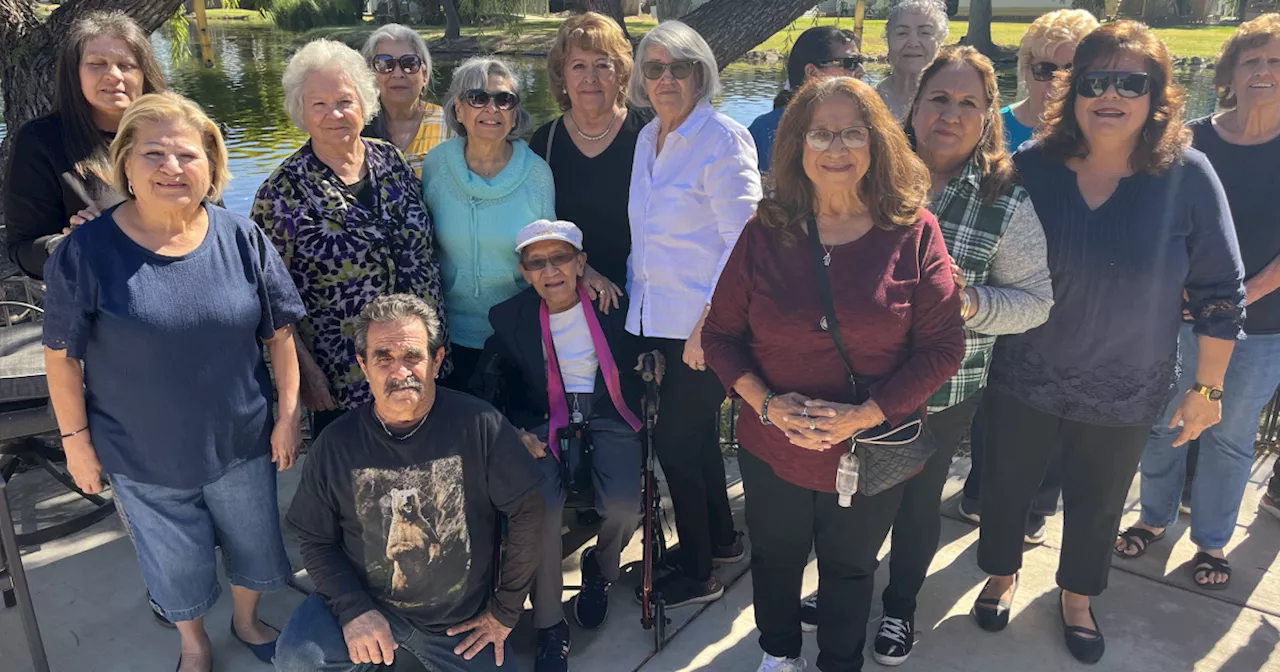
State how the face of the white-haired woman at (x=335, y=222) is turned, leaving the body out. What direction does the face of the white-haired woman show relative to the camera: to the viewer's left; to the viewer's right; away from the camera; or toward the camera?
toward the camera

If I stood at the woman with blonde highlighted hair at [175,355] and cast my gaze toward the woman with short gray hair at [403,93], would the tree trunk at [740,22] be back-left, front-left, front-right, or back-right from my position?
front-right

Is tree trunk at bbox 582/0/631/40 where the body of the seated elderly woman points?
no

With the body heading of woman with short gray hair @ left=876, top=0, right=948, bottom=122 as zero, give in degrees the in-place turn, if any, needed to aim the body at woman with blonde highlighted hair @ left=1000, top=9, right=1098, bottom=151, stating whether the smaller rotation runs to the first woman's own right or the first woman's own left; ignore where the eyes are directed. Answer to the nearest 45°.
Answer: approximately 45° to the first woman's own left

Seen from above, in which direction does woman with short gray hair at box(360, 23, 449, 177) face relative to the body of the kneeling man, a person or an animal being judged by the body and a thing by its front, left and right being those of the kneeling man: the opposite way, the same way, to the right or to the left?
the same way

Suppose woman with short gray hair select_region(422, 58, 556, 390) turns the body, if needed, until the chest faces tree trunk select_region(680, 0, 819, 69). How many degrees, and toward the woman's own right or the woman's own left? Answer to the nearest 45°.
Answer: approximately 135° to the woman's own left

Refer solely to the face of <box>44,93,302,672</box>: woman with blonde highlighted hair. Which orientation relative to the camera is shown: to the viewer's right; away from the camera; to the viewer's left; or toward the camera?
toward the camera

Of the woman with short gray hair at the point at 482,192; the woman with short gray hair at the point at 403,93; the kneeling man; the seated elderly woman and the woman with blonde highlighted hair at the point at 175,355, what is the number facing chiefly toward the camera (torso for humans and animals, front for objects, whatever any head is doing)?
5

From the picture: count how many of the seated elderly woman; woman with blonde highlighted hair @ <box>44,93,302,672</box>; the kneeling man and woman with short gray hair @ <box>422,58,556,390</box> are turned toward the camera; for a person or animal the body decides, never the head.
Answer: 4

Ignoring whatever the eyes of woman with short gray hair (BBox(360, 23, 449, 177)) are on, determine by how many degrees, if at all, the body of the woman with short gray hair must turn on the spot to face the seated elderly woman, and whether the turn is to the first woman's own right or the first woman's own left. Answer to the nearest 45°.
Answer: approximately 45° to the first woman's own left

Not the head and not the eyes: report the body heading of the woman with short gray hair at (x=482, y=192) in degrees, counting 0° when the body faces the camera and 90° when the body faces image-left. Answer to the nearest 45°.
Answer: approximately 0°

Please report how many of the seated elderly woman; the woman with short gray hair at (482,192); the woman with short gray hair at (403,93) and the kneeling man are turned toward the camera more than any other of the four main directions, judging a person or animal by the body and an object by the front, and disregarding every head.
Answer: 4

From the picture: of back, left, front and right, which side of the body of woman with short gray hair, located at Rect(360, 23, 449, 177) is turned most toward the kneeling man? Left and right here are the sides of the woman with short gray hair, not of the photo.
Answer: front

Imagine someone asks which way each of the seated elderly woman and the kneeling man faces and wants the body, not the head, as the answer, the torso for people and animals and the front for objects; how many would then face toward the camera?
2

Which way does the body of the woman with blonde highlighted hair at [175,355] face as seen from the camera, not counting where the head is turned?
toward the camera

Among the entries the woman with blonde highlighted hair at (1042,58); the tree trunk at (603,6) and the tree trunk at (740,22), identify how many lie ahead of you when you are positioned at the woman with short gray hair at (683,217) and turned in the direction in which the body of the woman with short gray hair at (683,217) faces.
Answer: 0

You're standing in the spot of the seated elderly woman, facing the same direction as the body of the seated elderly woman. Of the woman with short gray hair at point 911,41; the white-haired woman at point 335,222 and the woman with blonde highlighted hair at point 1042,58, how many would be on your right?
1

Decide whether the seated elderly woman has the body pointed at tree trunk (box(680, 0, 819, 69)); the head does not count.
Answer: no
